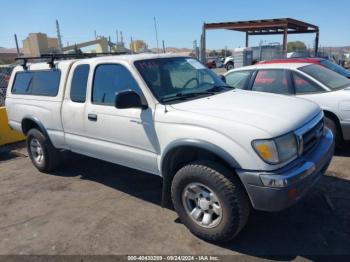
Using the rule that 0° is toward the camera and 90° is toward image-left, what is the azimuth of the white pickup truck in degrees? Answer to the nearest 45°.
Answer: approximately 315°

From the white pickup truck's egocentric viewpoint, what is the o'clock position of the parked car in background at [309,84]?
The parked car in background is roughly at 9 o'clock from the white pickup truck.

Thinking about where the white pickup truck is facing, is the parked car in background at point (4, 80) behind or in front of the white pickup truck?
behind

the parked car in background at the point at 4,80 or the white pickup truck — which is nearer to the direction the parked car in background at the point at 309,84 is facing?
the white pickup truck
